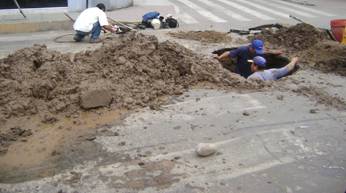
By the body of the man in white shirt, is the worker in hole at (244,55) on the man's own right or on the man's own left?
on the man's own right

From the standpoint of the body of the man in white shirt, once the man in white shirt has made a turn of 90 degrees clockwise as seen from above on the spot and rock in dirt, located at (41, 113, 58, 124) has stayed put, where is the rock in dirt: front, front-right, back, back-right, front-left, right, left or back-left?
front

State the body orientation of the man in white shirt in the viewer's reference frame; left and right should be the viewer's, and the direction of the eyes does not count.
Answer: facing to the right of the viewer

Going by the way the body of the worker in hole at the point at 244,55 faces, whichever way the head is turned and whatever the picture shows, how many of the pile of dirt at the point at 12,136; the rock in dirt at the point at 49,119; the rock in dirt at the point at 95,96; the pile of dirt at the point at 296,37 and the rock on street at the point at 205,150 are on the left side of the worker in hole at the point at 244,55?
1

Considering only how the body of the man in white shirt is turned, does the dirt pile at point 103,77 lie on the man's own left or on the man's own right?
on the man's own right

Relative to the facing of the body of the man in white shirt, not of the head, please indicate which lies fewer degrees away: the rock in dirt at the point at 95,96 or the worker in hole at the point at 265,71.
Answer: the worker in hole

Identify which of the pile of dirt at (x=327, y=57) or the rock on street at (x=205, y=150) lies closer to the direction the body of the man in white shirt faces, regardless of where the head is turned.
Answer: the pile of dirt

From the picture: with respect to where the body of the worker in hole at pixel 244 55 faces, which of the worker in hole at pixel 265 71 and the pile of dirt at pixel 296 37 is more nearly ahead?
the worker in hole
